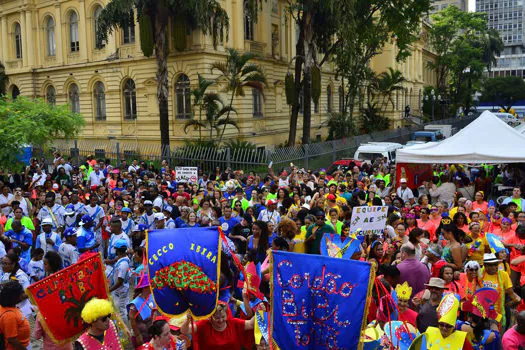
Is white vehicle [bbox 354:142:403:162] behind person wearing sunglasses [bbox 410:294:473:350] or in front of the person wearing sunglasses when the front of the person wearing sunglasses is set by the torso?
behind

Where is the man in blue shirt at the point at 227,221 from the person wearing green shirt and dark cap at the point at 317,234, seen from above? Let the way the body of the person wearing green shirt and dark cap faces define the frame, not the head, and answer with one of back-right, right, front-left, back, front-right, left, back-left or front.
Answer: back-right

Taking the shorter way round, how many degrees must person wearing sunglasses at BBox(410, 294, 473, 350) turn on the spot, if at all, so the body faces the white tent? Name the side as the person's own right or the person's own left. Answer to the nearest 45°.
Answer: approximately 180°

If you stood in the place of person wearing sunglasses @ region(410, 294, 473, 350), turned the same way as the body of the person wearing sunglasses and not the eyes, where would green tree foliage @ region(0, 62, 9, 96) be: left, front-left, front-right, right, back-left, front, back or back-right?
back-right

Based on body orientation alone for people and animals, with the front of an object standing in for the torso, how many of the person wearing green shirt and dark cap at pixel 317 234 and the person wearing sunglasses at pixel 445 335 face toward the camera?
2

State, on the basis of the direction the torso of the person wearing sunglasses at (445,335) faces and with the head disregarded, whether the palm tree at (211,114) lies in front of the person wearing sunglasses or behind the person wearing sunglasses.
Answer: behind

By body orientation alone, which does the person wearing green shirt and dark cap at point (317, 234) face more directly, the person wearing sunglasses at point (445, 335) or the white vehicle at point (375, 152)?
the person wearing sunglasses

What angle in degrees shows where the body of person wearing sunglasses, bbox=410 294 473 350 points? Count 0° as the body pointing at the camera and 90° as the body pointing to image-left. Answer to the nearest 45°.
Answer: approximately 0°

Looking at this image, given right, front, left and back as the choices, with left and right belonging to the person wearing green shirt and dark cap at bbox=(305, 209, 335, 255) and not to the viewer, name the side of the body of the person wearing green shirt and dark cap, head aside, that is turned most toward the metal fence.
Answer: back

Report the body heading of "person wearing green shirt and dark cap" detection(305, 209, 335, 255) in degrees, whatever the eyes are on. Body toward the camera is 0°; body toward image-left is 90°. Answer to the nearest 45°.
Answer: approximately 0°

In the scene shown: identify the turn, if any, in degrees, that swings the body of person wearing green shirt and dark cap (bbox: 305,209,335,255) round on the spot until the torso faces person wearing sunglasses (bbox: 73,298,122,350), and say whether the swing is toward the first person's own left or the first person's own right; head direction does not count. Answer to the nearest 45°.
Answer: approximately 45° to the first person's own right
